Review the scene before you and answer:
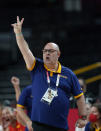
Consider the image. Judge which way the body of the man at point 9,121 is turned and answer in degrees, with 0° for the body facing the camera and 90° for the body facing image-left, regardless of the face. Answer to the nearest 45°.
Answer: approximately 45°

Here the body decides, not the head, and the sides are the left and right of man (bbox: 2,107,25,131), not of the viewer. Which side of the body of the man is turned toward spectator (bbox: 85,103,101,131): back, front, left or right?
left

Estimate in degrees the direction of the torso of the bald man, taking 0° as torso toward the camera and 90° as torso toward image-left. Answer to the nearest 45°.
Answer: approximately 45°

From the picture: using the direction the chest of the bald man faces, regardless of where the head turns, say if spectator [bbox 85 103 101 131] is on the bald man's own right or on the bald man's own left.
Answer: on the bald man's own left
